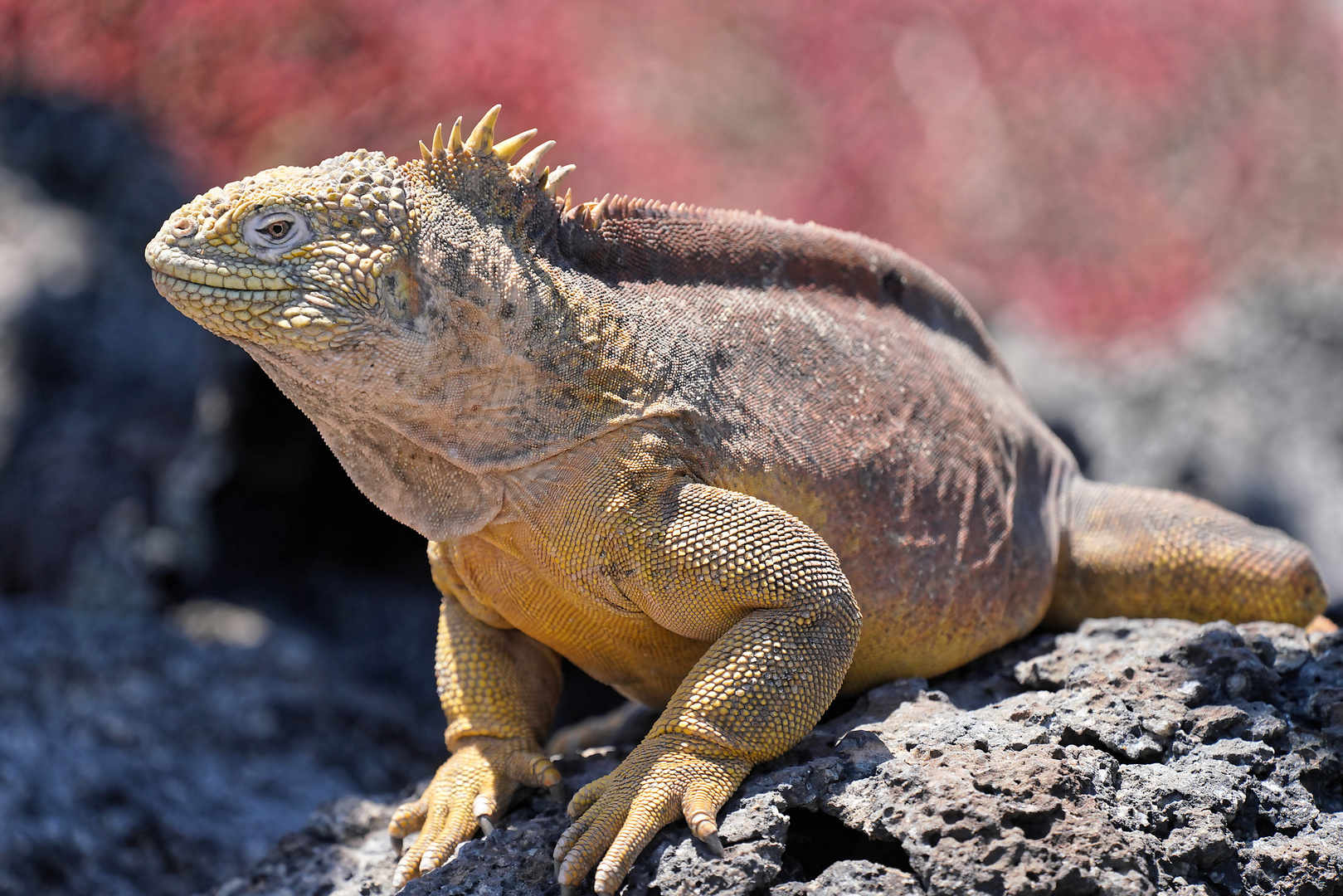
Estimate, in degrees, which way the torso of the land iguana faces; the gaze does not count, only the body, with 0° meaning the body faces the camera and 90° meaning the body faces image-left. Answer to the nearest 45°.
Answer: approximately 45°
